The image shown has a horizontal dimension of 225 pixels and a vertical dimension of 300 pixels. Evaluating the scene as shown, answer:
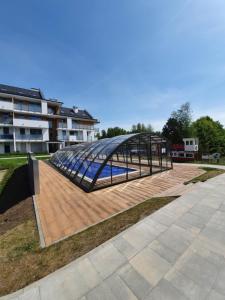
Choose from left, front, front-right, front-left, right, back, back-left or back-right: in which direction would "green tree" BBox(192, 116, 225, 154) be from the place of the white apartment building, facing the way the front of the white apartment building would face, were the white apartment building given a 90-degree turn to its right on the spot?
back-left

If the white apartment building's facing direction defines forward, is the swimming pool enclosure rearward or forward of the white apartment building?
forward

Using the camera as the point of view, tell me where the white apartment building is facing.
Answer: facing the viewer and to the right of the viewer

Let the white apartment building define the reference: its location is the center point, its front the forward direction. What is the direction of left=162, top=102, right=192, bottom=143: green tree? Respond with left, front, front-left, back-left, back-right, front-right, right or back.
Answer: front-left

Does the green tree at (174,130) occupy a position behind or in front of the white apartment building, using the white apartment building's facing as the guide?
in front
